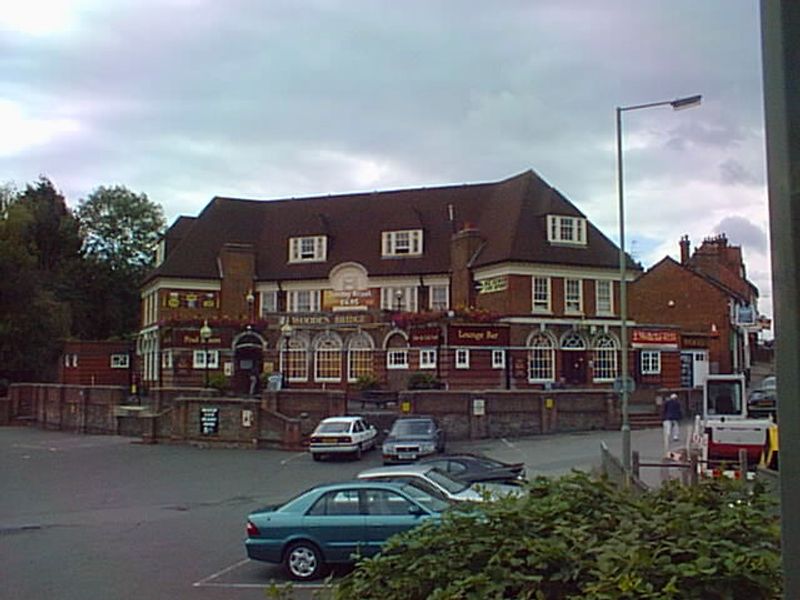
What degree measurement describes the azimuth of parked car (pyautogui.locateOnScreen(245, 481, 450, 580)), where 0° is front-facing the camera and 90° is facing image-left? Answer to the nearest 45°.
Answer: approximately 270°

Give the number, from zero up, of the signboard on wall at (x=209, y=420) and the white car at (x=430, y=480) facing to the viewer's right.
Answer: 1

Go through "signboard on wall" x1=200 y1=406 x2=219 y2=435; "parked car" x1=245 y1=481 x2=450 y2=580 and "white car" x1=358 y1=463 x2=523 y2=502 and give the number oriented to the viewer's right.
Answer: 2

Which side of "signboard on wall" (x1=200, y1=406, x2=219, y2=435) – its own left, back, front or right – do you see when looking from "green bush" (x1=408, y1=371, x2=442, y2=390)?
left

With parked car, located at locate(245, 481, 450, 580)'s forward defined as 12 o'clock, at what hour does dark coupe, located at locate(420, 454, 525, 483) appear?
The dark coupe is roughly at 10 o'clock from the parked car.

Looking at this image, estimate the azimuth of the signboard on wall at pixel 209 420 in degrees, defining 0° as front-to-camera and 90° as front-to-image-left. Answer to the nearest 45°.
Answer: approximately 0°

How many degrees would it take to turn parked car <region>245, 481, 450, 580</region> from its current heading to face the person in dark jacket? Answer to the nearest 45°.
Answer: approximately 45° to its left

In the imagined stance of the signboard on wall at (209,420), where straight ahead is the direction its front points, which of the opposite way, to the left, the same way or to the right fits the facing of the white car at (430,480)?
to the left

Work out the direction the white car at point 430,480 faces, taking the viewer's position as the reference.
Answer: facing to the right of the viewer

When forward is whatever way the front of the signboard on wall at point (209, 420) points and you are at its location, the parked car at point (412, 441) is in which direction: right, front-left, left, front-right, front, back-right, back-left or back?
front-left
